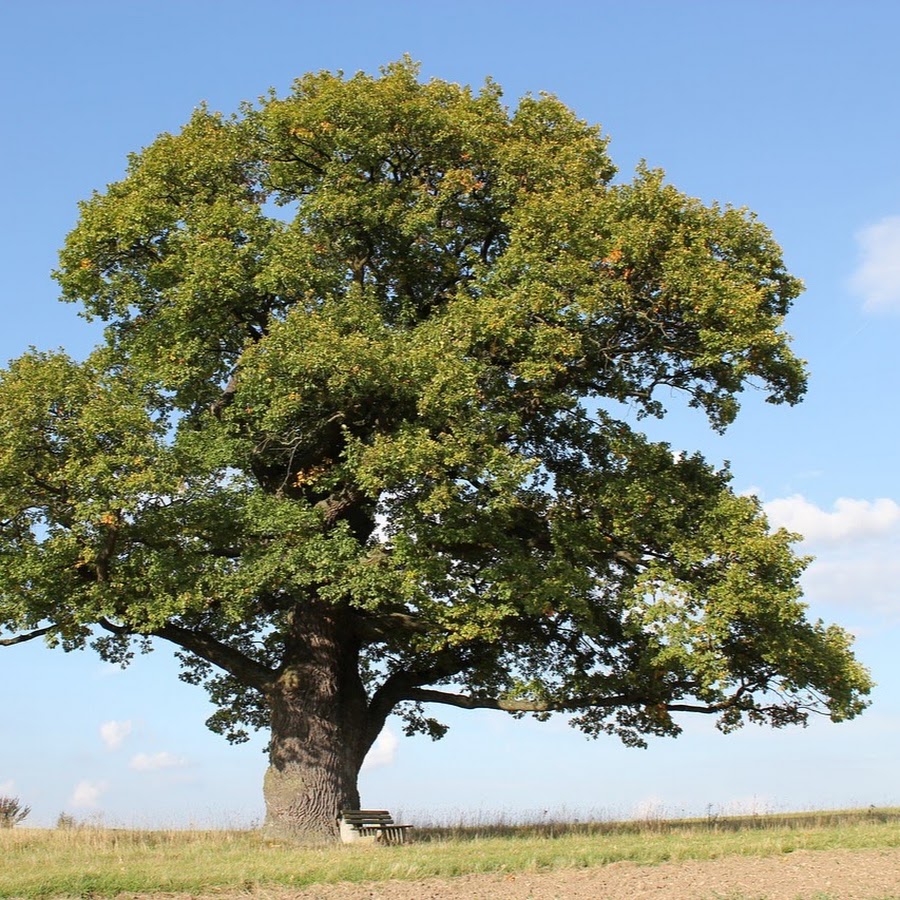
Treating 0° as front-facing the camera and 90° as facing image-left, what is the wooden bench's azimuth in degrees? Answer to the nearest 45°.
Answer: approximately 315°
